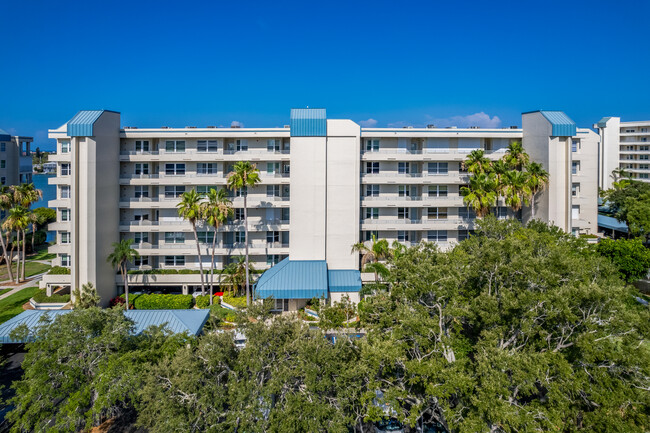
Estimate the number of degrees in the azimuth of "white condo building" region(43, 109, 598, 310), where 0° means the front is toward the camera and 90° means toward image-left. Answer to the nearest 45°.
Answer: approximately 0°

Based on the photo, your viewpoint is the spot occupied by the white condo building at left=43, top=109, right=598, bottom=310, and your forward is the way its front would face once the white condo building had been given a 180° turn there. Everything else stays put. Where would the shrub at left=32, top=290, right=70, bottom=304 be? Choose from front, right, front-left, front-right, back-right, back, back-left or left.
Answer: left
